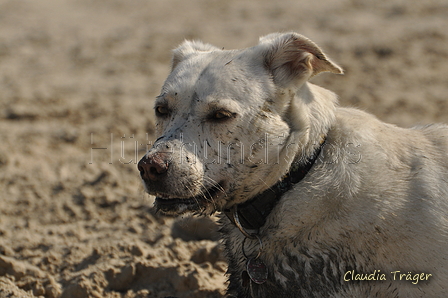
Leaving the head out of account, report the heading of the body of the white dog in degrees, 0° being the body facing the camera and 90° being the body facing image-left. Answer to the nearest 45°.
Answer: approximately 45°
